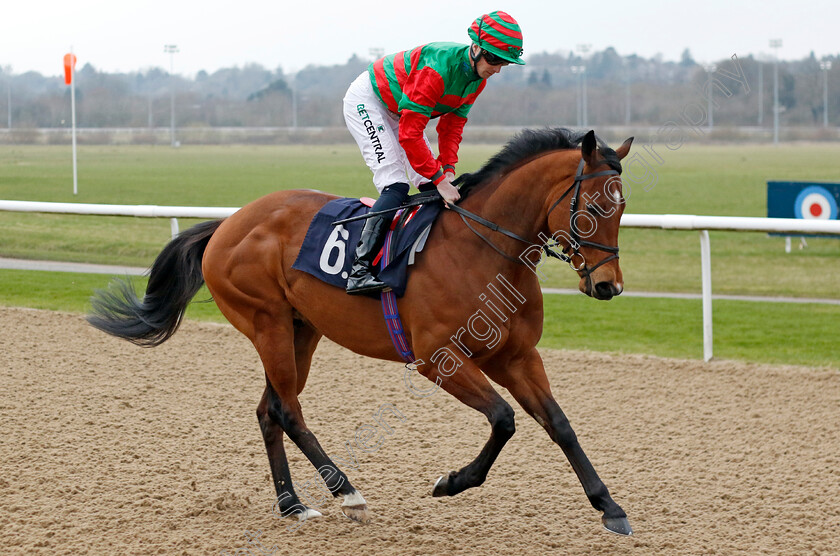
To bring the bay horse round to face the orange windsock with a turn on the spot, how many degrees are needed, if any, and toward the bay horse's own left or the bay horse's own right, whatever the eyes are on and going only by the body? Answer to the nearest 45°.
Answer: approximately 90° to the bay horse's own left

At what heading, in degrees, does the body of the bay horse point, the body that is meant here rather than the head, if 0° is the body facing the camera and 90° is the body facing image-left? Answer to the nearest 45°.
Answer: approximately 270°
